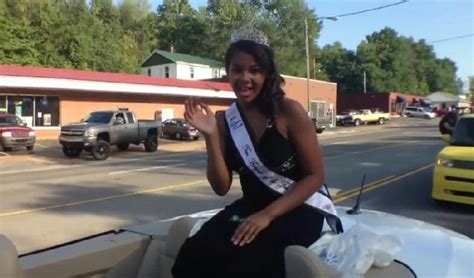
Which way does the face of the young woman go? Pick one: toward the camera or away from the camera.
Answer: toward the camera

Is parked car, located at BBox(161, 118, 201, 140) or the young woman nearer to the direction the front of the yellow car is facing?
the young woman

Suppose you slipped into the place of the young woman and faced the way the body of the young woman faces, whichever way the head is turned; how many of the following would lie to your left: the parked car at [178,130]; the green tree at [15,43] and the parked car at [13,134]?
0

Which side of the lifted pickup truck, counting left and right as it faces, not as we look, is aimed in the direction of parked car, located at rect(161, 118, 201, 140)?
back

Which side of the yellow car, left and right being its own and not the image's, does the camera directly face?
front

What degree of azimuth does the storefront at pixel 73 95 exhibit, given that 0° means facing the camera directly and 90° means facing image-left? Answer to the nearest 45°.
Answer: approximately 315°

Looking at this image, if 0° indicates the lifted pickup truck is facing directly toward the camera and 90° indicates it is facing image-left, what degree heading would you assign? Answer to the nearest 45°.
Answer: approximately 45°

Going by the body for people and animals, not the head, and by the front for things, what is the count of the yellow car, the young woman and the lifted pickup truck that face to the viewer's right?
0

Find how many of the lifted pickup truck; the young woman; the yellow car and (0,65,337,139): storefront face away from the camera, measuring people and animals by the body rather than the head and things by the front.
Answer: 0

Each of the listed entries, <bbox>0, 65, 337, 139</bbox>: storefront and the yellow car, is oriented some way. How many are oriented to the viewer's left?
0

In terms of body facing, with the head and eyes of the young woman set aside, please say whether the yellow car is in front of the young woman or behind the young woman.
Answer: behind

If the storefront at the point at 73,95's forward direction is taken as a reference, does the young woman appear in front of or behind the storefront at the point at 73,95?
in front
